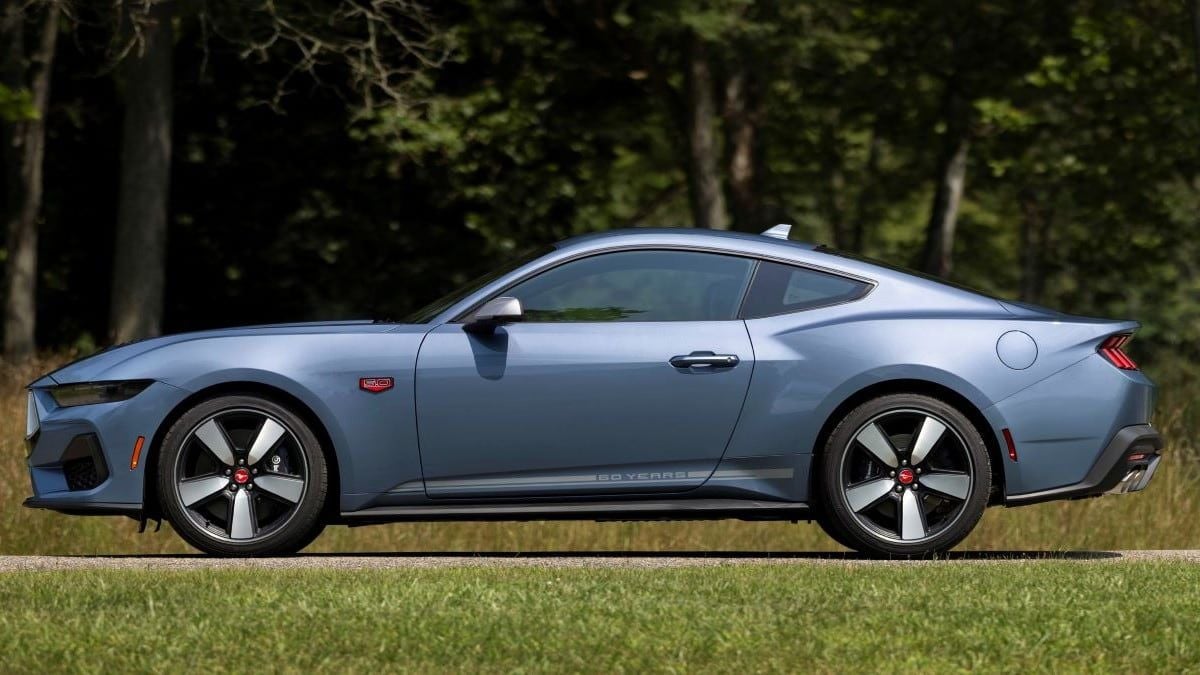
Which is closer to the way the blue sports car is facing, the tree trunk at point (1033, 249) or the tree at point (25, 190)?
the tree

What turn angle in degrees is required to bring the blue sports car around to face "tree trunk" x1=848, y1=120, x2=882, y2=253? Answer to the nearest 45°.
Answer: approximately 90° to its right

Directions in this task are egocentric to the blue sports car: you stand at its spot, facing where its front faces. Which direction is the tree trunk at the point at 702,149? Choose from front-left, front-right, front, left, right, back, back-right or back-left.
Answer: right

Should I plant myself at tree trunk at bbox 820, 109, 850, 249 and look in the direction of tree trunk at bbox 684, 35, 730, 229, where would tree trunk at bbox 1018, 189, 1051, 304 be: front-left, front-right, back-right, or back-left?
back-left

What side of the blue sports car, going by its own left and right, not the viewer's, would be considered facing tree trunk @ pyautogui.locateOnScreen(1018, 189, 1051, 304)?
right

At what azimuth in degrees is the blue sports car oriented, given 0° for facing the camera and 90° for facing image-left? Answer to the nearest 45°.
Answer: approximately 90°

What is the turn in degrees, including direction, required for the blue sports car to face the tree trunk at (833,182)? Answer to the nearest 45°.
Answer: approximately 90° to its right
